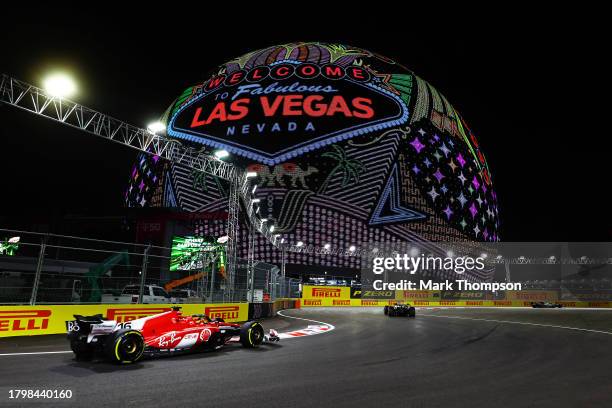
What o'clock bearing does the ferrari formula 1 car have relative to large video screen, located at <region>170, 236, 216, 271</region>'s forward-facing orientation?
The ferrari formula 1 car is roughly at 12 o'clock from the large video screen.

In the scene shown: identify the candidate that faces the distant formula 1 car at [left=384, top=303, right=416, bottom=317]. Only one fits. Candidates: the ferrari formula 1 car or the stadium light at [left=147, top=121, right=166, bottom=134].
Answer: the ferrari formula 1 car

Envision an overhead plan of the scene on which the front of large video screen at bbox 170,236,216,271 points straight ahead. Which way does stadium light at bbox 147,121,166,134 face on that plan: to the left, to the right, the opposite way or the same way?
the same way

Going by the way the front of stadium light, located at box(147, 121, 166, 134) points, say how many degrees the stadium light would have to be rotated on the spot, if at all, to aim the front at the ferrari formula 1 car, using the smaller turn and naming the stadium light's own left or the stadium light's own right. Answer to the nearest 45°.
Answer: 0° — it already faces it

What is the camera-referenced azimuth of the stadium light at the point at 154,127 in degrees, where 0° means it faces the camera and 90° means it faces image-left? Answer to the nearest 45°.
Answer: approximately 0°

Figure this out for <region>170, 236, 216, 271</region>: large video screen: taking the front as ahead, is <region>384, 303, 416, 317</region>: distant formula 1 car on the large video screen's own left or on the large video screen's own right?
on the large video screen's own left

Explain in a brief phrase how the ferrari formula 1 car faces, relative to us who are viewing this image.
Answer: facing away from the viewer and to the right of the viewer

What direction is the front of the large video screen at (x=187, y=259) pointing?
toward the camera

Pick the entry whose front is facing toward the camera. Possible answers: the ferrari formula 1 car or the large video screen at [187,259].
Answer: the large video screen

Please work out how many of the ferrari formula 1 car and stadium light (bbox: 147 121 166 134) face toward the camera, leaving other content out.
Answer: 1
